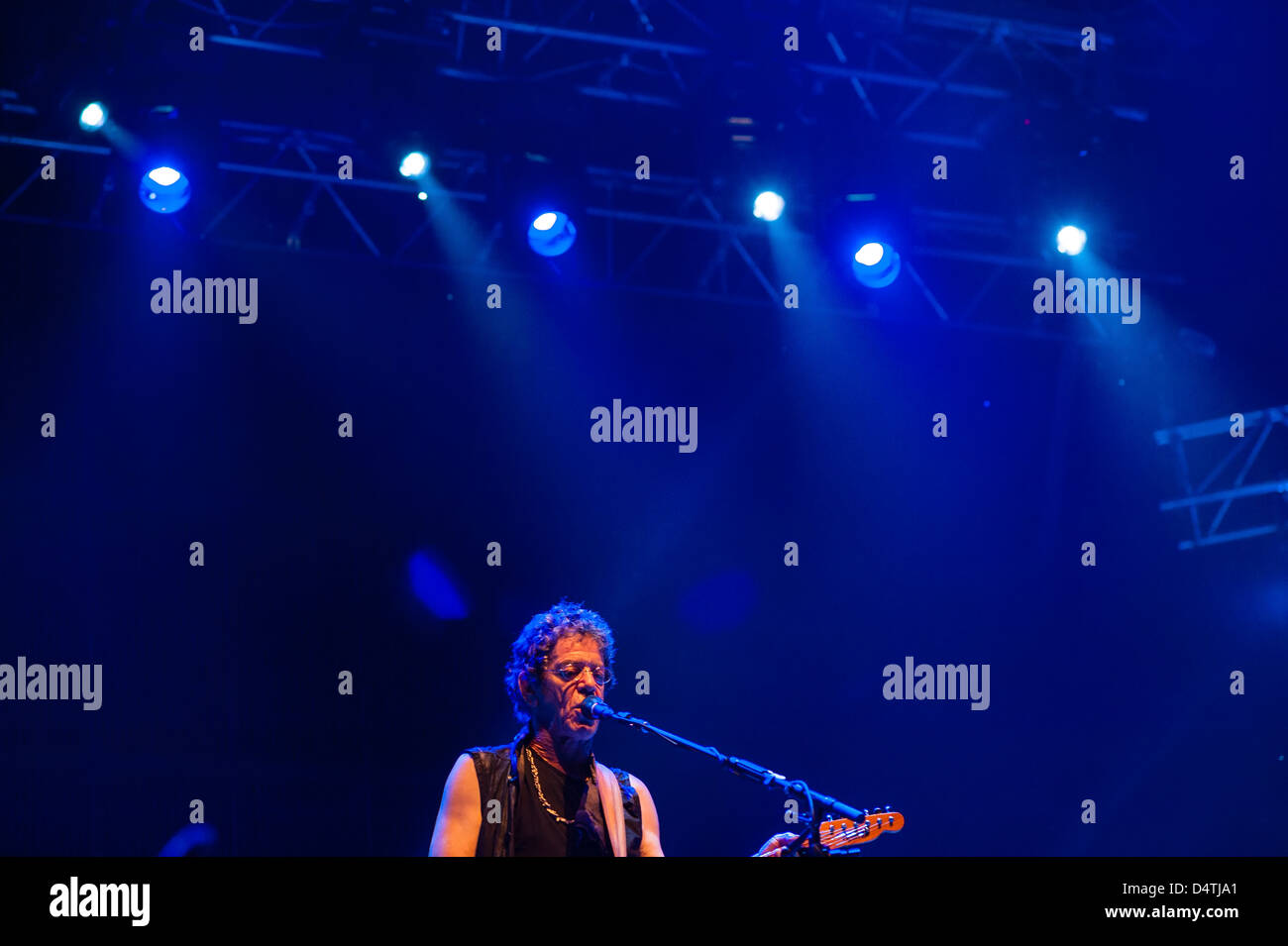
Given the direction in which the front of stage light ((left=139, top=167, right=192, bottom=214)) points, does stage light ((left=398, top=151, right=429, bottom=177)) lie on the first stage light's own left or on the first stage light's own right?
on the first stage light's own left

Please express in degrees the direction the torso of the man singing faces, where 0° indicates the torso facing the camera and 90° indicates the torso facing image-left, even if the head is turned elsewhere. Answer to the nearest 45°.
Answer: approximately 315°

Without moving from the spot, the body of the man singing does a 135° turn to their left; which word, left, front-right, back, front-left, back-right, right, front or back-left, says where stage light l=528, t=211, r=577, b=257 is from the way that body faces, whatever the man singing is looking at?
front

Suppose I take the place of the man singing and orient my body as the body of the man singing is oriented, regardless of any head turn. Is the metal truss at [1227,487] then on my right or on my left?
on my left

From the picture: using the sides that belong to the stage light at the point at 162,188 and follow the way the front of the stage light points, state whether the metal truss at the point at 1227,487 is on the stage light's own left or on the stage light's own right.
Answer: on the stage light's own left

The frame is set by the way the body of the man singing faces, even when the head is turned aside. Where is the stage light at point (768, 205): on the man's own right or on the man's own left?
on the man's own left

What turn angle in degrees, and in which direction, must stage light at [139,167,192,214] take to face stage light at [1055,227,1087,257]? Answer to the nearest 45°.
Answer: approximately 90° to its left

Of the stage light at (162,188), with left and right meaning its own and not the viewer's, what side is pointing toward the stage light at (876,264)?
left

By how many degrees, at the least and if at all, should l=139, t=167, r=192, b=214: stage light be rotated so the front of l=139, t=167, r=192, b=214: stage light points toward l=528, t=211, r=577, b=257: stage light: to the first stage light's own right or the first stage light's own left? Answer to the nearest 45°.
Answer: approximately 90° to the first stage light's own left

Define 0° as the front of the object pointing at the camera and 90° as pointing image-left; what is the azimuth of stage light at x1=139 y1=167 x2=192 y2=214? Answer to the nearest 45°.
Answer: approximately 0°
